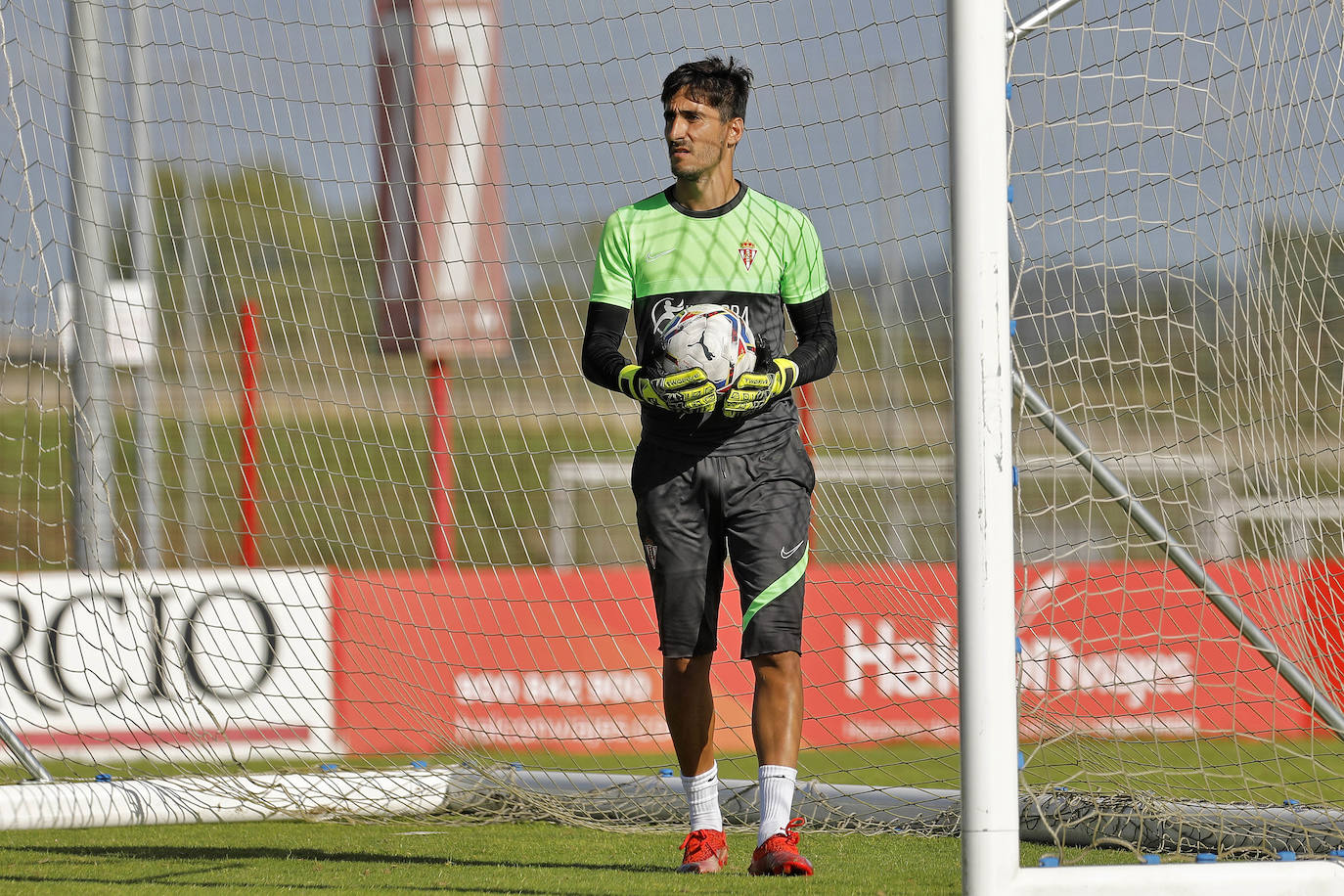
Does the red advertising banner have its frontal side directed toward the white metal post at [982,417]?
yes

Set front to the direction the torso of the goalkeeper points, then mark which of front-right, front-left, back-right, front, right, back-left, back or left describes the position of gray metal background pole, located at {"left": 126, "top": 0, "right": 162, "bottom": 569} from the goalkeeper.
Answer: back-right

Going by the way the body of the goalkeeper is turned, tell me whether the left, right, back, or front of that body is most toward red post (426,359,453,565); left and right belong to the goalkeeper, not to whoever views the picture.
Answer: back

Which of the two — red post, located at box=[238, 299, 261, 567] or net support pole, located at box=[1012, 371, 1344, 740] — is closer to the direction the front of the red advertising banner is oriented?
the net support pole

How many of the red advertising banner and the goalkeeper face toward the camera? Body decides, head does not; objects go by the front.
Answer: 2

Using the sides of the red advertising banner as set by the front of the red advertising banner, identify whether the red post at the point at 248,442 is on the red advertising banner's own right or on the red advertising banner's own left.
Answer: on the red advertising banner's own right

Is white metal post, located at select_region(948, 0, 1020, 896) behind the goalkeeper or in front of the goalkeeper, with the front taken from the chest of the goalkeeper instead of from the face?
in front

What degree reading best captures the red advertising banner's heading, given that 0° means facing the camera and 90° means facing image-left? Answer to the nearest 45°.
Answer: approximately 0°

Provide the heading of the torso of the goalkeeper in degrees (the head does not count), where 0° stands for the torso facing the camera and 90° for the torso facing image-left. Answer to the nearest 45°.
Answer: approximately 0°
